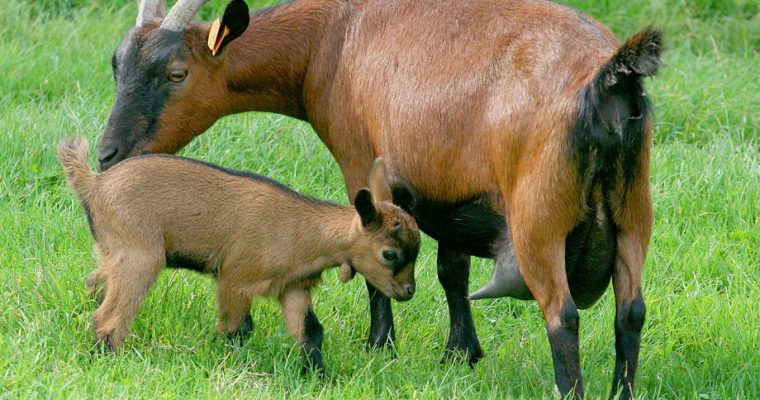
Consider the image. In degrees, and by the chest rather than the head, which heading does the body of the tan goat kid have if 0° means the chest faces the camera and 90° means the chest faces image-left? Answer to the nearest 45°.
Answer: approximately 270°

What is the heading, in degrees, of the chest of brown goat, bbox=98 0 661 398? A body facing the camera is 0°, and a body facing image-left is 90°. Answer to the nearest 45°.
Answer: approximately 135°
